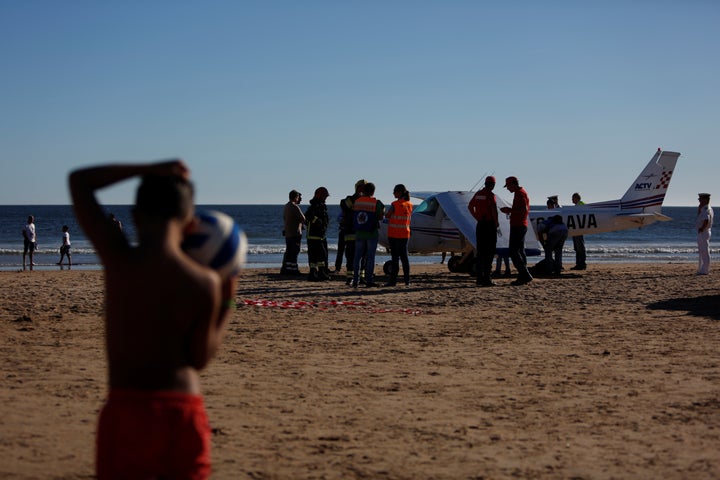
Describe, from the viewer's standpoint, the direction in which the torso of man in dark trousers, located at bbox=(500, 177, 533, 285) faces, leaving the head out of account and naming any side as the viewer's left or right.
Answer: facing to the left of the viewer

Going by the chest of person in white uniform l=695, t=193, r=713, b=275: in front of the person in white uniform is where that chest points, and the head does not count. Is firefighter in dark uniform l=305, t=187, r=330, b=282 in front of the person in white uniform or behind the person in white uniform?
in front

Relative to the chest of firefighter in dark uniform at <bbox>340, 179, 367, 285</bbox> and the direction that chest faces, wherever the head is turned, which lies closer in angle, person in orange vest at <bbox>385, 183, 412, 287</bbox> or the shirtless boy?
the person in orange vest

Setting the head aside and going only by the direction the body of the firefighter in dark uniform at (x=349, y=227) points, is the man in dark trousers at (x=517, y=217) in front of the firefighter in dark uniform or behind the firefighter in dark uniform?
in front

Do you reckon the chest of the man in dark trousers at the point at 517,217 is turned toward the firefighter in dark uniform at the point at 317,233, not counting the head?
yes

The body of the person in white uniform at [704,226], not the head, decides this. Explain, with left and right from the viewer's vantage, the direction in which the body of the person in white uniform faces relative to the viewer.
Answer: facing to the left of the viewer

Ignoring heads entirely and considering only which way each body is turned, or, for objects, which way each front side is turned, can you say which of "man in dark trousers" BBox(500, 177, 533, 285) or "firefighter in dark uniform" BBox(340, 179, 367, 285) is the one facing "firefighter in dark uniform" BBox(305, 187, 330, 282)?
the man in dark trousers

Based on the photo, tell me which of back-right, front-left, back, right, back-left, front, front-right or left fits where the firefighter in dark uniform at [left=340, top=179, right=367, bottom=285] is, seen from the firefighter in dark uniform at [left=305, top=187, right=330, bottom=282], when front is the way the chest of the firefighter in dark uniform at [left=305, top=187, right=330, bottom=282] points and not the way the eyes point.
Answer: front

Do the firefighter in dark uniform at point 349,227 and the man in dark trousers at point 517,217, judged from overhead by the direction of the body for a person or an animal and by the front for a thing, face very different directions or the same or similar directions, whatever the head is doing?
very different directions

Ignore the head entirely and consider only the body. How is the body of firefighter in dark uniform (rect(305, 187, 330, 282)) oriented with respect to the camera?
to the viewer's right
